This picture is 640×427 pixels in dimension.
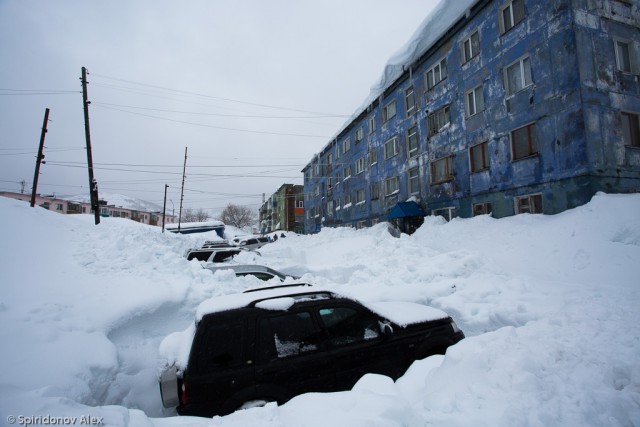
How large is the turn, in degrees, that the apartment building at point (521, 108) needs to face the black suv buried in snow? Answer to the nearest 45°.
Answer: approximately 45° to its left

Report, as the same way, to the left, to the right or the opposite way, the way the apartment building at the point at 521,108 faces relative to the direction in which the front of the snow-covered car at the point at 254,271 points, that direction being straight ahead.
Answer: the opposite way

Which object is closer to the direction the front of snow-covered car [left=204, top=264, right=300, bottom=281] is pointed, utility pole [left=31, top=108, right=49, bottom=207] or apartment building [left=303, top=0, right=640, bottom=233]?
the apartment building

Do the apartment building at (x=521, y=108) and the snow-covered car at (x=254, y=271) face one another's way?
yes

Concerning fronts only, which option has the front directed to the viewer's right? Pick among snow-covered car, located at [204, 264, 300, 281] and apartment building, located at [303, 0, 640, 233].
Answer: the snow-covered car

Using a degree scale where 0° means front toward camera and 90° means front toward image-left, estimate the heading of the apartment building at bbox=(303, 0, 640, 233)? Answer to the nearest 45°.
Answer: approximately 45°

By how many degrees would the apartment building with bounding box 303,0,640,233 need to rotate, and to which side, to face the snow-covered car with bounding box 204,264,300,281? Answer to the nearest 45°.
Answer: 0° — it already faces it

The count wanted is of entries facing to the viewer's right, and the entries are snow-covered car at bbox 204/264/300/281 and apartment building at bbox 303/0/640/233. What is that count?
1

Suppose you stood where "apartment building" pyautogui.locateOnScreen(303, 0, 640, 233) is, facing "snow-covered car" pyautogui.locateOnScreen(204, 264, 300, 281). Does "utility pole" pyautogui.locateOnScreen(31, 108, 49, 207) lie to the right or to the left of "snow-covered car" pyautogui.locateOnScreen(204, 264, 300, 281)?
right

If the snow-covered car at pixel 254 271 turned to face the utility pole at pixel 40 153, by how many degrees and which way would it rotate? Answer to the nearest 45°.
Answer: approximately 135° to its left

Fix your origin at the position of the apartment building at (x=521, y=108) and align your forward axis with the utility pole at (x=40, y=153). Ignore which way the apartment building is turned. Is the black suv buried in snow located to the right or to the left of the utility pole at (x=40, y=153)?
left

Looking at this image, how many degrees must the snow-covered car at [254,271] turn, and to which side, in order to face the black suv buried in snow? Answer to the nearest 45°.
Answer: approximately 90° to its right

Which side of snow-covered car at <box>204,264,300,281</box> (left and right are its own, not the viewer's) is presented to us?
right

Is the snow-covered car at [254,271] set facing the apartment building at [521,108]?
yes

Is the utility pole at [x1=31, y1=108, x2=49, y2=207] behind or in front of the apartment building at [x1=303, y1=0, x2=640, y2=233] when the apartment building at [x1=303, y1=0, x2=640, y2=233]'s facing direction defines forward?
in front
